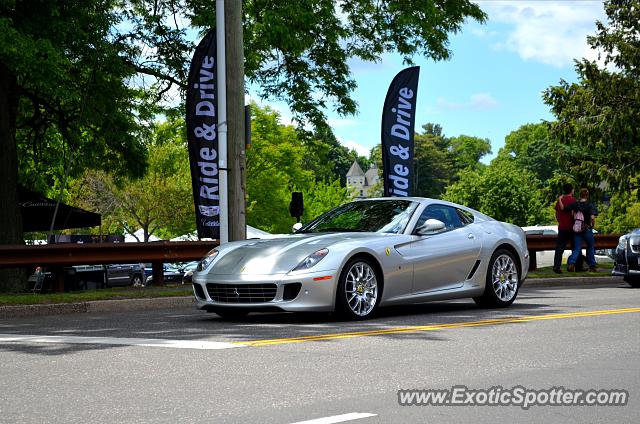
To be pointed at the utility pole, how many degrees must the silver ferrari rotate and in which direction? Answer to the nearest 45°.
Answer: approximately 90° to its right

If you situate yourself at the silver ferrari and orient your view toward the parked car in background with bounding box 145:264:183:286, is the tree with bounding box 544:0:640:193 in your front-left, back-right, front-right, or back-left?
front-right

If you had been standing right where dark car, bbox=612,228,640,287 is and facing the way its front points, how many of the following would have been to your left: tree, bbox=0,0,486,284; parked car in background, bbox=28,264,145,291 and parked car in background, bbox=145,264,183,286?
0

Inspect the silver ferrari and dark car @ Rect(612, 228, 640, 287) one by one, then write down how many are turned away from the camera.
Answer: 0

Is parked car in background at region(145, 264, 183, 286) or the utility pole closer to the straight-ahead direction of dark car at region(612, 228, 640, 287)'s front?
the utility pole

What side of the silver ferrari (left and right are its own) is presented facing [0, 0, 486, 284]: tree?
right

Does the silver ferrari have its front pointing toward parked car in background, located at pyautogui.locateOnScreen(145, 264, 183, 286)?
no

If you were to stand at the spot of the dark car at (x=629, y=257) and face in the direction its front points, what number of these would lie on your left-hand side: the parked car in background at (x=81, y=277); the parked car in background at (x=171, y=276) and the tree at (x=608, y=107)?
0

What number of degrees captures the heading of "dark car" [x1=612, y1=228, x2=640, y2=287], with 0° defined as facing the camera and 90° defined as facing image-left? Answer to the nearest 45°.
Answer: approximately 45°

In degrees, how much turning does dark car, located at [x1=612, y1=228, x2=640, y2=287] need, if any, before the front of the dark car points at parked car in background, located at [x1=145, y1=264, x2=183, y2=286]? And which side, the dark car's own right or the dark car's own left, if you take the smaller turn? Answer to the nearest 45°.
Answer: approximately 90° to the dark car's own right

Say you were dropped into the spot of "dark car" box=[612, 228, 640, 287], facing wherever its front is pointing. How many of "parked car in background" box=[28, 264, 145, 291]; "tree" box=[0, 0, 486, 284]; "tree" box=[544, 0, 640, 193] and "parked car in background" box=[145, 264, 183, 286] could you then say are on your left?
0

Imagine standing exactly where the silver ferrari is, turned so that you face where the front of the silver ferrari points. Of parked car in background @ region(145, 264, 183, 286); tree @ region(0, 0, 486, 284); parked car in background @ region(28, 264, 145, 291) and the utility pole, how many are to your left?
0

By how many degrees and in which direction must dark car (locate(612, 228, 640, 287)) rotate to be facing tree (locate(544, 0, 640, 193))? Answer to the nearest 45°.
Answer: approximately 135° to its right

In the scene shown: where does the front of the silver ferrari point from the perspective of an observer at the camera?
facing the viewer and to the left of the viewer

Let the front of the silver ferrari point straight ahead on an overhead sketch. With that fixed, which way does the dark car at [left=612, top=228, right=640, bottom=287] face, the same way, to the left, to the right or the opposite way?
the same way
